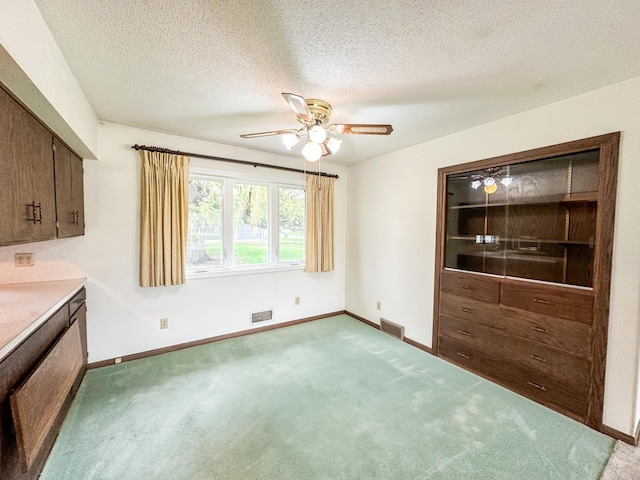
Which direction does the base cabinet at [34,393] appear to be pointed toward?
to the viewer's right

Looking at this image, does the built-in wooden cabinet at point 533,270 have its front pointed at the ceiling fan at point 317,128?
yes

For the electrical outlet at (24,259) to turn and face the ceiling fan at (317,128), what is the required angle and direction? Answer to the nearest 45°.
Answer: approximately 45° to its left

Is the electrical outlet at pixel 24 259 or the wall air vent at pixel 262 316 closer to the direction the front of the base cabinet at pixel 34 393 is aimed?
the wall air vent

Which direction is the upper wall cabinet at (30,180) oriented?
to the viewer's right

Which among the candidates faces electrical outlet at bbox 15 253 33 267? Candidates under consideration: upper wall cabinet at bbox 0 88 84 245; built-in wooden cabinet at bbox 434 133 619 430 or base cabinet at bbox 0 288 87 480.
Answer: the built-in wooden cabinet
